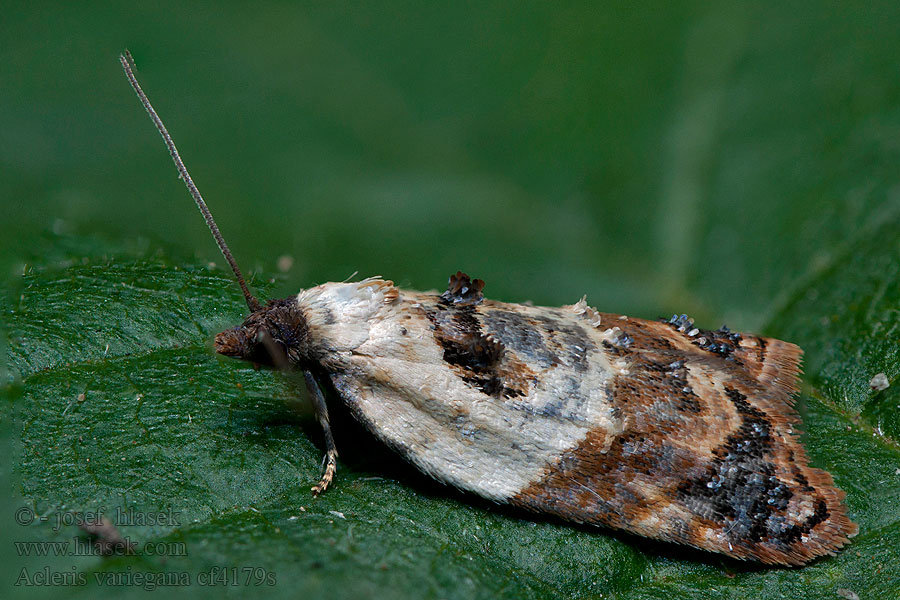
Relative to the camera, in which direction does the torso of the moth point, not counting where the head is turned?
to the viewer's left
